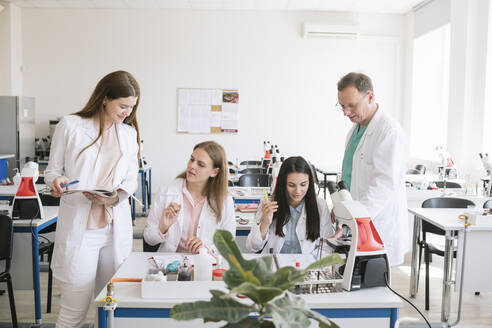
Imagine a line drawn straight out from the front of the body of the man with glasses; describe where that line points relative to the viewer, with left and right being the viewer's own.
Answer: facing the viewer and to the left of the viewer

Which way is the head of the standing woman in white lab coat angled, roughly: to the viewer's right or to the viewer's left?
to the viewer's right

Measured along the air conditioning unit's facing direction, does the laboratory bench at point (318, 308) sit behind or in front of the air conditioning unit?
in front

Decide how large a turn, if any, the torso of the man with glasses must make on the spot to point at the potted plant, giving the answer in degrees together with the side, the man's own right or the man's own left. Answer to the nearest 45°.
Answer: approximately 45° to the man's own left

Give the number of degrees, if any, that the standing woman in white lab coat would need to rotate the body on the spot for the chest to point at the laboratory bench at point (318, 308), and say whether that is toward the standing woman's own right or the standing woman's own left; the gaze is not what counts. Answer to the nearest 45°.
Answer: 0° — they already face it

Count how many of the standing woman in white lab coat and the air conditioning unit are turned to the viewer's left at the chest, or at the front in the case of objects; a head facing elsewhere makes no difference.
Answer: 0

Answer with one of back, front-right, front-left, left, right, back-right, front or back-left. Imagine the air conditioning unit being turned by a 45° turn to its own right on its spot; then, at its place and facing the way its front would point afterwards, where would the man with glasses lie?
front-left

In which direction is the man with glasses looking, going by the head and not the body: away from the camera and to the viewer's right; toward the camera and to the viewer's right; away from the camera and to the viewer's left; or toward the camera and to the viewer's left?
toward the camera and to the viewer's left

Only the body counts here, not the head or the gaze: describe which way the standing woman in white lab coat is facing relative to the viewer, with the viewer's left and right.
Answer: facing the viewer and to the right of the viewer

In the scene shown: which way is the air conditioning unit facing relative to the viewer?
toward the camera

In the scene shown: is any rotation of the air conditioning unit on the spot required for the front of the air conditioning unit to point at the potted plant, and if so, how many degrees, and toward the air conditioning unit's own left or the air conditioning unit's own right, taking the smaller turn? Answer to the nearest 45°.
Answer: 0° — it already faces it

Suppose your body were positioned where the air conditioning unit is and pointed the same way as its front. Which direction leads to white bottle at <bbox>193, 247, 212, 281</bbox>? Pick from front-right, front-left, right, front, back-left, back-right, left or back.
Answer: front
